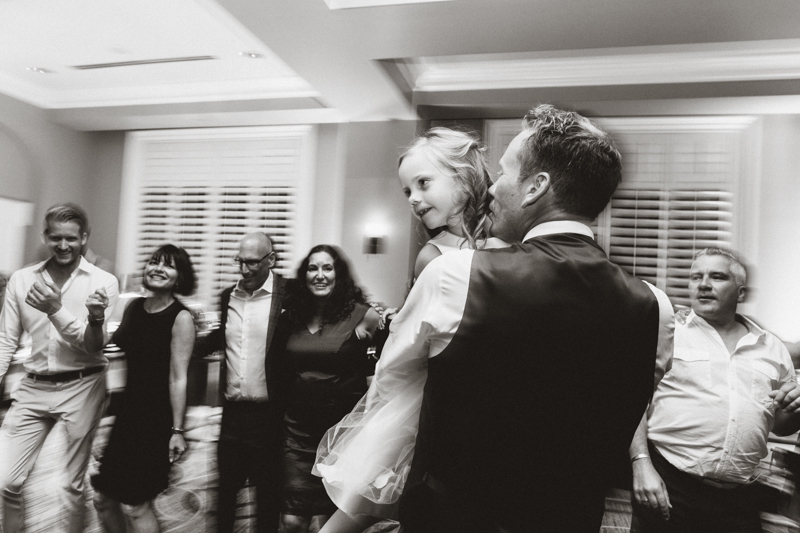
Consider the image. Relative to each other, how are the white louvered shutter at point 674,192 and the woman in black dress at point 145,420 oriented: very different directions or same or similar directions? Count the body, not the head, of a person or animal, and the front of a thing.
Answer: same or similar directions

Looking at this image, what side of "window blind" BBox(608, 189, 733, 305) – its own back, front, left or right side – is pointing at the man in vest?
front

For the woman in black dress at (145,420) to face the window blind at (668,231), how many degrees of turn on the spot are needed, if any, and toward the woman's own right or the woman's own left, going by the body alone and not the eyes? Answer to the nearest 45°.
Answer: approximately 135° to the woman's own left

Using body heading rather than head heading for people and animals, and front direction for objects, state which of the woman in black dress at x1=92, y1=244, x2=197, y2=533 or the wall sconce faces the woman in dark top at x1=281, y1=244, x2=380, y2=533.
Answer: the wall sconce

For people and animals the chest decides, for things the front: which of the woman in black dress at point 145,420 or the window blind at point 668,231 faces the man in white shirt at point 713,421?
the window blind

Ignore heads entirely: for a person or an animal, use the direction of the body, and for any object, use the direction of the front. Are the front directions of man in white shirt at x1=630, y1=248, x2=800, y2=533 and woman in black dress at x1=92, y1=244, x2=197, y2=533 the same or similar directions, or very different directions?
same or similar directions

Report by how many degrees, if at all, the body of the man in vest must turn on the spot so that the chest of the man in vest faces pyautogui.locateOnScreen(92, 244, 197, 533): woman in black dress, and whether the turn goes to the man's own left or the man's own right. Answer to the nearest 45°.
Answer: approximately 45° to the man's own left

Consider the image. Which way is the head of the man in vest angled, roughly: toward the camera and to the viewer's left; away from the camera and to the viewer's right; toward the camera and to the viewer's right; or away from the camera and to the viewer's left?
away from the camera and to the viewer's left

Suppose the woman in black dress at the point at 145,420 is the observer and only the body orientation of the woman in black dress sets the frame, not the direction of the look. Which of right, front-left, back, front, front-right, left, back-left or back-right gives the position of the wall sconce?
back

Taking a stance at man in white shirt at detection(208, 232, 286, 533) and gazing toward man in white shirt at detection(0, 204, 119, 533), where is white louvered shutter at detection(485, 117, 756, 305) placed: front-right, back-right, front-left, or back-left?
back-right

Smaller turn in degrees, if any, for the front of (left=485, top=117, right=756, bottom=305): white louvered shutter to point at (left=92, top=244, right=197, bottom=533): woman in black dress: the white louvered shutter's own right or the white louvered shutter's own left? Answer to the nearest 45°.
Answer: approximately 45° to the white louvered shutter's own right

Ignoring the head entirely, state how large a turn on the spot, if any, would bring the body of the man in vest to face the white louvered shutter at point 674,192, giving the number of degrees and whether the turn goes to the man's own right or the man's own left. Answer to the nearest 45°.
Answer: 0° — they already face it

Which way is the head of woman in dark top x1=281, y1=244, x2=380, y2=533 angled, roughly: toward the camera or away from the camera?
toward the camera

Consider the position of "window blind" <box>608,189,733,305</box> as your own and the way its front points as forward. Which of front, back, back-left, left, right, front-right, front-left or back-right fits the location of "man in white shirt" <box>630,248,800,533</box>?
front

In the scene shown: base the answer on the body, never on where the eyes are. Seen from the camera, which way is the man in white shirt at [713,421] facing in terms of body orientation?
toward the camera

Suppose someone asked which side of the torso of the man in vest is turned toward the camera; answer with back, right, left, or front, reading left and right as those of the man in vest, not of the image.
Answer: back

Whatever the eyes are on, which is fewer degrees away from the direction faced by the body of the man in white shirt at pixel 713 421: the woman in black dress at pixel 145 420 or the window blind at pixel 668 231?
the woman in black dress

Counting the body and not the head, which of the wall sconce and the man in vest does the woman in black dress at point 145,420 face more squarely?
the man in vest

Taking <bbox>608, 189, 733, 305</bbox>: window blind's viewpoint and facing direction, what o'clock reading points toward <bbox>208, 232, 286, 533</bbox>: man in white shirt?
The man in white shirt is roughly at 1 o'clock from the window blind.

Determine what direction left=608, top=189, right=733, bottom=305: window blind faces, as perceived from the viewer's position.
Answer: facing the viewer

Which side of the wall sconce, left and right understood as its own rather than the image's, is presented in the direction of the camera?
front

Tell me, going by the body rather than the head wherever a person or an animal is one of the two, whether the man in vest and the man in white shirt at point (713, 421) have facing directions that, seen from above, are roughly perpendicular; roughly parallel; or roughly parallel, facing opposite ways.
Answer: roughly parallel, facing opposite ways
